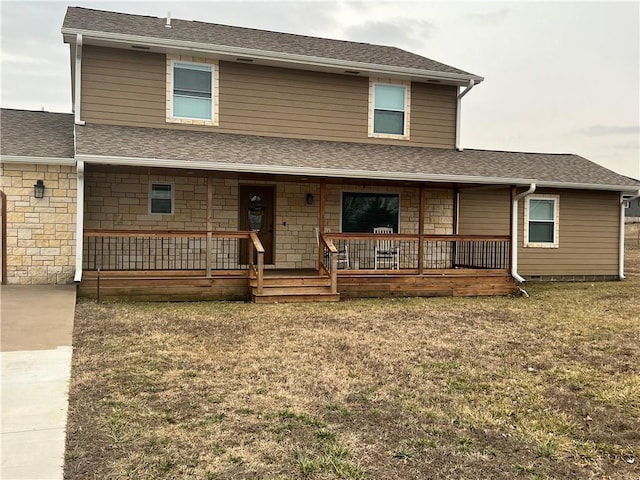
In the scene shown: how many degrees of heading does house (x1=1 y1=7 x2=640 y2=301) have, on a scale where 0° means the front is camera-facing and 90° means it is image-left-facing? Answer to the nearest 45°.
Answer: approximately 0°

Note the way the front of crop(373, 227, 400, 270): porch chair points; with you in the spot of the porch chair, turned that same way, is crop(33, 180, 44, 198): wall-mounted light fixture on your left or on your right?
on your right

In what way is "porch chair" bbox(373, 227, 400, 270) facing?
toward the camera
